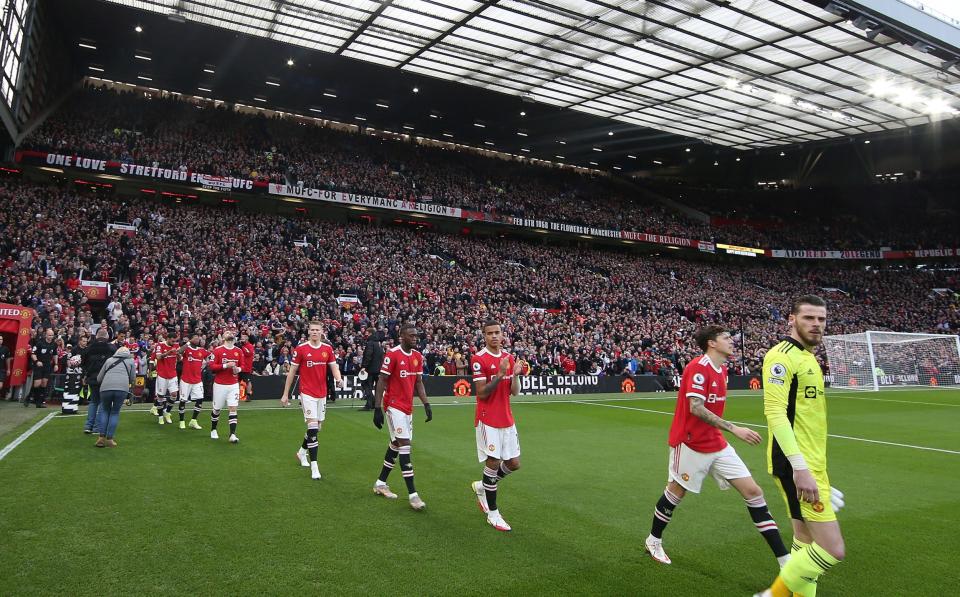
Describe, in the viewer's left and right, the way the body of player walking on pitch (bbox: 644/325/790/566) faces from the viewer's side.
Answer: facing to the right of the viewer

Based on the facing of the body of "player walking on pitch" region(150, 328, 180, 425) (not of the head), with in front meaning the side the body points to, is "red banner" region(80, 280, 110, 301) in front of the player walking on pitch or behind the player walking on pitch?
behind

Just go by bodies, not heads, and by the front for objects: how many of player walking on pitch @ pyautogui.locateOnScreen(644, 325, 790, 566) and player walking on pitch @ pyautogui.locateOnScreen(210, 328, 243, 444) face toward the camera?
1

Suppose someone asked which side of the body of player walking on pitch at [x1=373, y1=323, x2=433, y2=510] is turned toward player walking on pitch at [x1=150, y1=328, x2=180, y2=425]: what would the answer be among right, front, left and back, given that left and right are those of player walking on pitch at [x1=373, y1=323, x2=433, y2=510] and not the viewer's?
back

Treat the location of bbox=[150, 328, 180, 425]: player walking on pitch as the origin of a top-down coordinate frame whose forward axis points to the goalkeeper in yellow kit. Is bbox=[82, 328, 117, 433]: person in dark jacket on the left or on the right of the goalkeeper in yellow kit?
right

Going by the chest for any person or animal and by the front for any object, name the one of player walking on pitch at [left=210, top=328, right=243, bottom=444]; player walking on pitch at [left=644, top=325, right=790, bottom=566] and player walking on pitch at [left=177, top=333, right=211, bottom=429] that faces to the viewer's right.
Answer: player walking on pitch at [left=644, top=325, right=790, bottom=566]

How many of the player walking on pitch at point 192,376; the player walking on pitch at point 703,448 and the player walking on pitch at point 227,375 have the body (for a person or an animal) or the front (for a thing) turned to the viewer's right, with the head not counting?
1

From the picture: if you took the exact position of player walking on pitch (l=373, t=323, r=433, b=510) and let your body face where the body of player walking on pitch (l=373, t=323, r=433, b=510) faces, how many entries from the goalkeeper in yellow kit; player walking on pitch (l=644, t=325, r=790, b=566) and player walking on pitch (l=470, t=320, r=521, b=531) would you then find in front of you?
3

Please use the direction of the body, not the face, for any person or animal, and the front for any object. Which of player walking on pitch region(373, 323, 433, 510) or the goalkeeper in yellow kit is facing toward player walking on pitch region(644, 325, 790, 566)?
player walking on pitch region(373, 323, 433, 510)

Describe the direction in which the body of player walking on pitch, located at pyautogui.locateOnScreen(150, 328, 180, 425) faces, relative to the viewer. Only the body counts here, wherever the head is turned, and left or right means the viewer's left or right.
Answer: facing the viewer and to the right of the viewer
